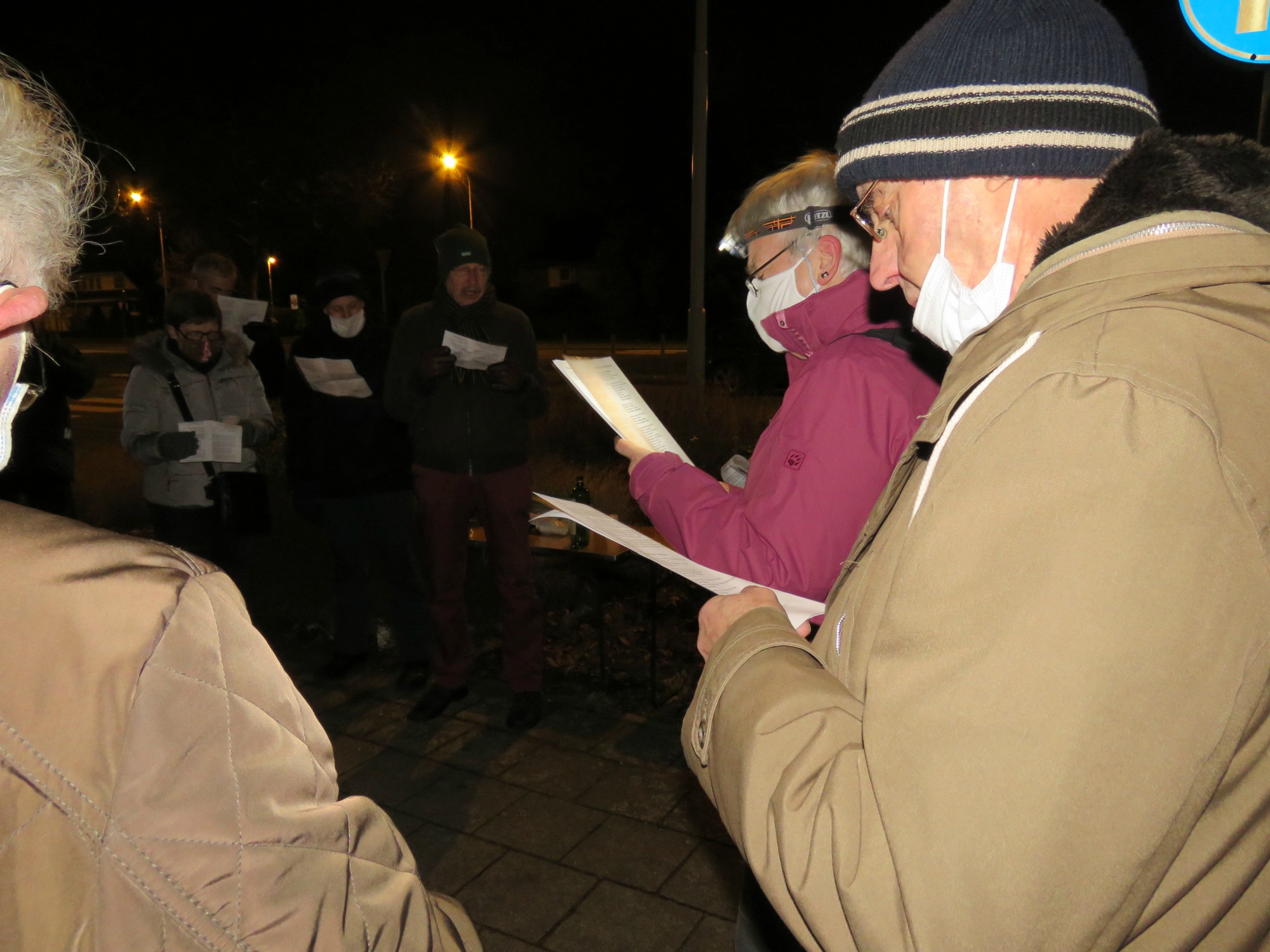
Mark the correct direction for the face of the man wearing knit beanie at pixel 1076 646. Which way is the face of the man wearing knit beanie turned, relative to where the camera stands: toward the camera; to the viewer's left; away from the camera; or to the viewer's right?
to the viewer's left

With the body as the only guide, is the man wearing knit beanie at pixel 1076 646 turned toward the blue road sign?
no

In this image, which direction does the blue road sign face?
toward the camera

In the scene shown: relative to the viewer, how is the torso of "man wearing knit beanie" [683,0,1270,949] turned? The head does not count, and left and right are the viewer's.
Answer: facing to the left of the viewer

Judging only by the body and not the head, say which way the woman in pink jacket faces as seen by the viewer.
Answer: to the viewer's left

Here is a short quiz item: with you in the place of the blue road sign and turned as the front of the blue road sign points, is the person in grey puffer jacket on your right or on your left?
on your right

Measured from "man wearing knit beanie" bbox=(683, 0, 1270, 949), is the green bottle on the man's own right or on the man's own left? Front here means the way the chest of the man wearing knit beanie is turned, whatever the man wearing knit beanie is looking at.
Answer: on the man's own right

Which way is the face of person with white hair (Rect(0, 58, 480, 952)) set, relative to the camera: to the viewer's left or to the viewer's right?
to the viewer's left

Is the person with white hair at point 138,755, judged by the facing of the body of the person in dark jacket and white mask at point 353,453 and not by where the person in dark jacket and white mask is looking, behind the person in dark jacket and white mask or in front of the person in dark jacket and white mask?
in front

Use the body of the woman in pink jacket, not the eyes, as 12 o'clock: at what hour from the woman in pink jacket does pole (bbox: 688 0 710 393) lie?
The pole is roughly at 3 o'clock from the woman in pink jacket.

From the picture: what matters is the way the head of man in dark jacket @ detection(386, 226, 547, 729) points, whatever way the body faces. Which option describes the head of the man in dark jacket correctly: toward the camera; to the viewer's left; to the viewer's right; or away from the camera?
toward the camera

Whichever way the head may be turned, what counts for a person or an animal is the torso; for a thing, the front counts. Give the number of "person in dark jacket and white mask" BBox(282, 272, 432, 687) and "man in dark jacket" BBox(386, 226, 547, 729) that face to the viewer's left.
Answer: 0

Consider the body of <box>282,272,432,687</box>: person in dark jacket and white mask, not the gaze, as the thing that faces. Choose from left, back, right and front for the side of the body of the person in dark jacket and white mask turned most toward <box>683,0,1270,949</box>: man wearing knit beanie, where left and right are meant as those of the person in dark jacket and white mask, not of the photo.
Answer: front

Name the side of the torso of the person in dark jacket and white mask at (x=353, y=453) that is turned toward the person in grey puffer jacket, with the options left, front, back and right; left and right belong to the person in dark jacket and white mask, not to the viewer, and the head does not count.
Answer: right

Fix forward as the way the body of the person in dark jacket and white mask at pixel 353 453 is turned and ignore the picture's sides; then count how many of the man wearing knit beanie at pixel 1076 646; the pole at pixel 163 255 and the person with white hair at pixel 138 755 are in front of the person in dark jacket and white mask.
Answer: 2

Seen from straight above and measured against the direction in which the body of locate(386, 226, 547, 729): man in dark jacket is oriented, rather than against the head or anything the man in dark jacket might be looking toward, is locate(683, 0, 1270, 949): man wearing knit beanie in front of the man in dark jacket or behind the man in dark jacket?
in front

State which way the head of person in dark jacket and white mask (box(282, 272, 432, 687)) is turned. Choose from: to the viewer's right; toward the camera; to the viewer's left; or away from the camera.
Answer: toward the camera

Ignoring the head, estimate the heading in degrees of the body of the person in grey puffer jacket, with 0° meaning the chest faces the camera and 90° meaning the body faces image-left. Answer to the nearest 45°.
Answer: approximately 315°
